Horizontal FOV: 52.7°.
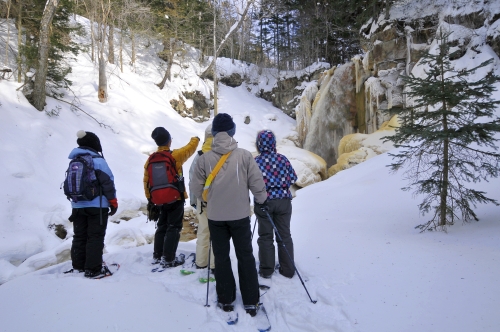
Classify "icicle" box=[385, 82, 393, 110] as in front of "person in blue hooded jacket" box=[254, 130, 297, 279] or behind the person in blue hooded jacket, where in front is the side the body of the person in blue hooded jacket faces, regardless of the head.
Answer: in front

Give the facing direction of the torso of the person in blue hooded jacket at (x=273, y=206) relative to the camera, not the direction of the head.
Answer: away from the camera

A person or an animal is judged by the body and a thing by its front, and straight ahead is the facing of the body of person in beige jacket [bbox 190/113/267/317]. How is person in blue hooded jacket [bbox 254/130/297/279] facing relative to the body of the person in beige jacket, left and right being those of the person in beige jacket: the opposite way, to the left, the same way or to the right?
the same way

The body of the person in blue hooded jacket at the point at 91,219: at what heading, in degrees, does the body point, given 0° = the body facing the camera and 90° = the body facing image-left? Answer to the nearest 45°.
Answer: approximately 225°

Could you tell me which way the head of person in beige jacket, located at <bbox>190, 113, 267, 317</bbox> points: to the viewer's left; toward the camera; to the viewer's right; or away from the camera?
away from the camera

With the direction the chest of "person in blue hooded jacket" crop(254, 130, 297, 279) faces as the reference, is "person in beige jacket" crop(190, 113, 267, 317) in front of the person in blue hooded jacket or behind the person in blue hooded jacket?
behind

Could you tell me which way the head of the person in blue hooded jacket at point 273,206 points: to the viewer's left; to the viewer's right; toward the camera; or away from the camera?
away from the camera

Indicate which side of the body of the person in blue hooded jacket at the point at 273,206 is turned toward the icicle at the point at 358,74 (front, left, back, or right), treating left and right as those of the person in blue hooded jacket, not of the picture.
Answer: front

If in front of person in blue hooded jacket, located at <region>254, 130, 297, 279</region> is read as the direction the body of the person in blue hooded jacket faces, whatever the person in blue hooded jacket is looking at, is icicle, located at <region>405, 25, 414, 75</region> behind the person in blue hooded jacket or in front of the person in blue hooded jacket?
in front

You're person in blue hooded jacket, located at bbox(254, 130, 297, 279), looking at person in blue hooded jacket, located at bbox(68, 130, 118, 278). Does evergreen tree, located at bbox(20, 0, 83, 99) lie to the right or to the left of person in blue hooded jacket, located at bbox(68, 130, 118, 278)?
right

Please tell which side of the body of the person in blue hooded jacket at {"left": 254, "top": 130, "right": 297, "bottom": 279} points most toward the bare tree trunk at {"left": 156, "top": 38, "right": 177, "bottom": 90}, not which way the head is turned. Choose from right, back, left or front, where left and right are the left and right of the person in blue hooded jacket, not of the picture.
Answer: front

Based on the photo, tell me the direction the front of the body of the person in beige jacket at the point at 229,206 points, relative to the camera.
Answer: away from the camera

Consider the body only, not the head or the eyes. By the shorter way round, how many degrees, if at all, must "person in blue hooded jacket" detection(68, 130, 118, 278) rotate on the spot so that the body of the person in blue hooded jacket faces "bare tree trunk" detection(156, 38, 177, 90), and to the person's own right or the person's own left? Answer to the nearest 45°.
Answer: approximately 45° to the person's own left

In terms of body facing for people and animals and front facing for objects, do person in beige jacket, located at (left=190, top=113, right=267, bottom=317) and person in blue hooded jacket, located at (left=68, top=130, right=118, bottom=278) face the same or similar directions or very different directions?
same or similar directions

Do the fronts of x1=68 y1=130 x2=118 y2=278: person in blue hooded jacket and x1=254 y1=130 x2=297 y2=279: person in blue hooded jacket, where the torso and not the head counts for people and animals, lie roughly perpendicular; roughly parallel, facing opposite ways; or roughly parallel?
roughly parallel

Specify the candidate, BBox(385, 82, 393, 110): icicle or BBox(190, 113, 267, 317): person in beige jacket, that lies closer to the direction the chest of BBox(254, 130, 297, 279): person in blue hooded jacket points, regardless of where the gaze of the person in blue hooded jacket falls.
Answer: the icicle

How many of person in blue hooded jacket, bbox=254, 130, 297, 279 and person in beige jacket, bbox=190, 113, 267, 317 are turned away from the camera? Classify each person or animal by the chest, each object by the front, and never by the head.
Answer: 2
